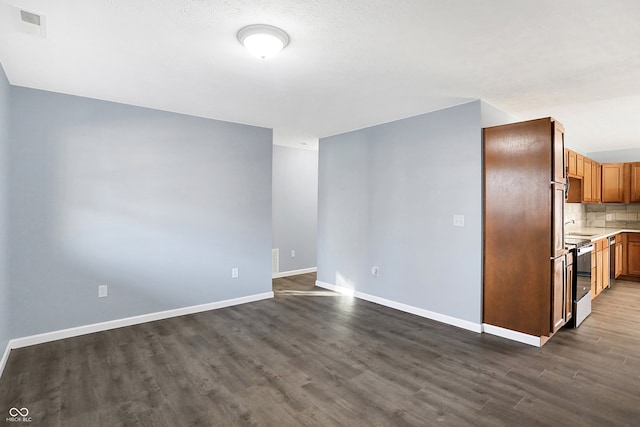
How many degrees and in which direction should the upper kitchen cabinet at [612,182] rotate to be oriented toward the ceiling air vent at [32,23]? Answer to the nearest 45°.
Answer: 0° — it already faces it

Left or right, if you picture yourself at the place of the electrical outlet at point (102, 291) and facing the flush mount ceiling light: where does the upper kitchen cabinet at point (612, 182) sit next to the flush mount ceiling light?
left

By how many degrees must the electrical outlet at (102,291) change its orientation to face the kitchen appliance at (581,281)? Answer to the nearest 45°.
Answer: approximately 45° to its left
